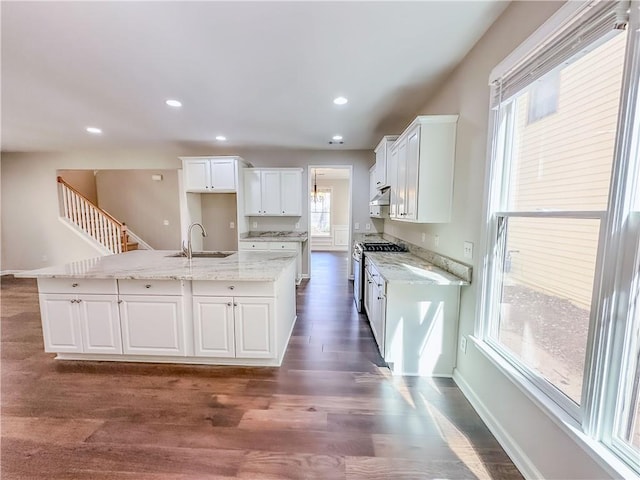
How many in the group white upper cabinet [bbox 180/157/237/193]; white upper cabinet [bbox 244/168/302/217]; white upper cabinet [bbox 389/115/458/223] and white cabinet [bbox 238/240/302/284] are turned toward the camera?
3

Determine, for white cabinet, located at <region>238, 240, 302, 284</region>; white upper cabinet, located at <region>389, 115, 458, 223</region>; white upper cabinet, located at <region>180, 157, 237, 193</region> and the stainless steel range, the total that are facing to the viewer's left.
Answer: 2

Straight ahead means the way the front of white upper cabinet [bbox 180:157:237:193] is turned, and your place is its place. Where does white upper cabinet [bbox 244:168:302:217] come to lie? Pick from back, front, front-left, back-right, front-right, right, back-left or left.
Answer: left

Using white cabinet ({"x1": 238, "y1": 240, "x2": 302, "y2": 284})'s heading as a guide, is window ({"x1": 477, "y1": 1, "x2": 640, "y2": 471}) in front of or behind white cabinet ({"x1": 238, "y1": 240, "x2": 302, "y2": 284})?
in front

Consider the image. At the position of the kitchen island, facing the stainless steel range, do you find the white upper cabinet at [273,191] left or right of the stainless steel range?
left

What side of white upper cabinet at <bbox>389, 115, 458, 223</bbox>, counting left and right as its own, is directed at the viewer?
left

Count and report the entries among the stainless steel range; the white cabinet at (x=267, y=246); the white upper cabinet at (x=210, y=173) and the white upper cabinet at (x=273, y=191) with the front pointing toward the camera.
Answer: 3

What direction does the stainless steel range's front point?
to the viewer's left
